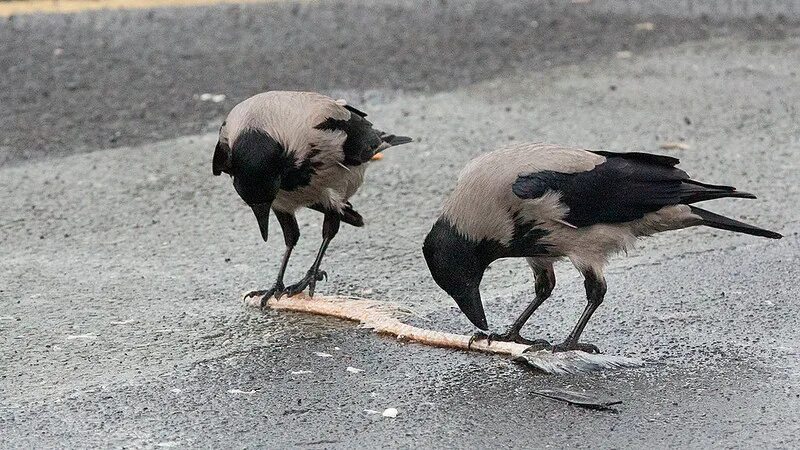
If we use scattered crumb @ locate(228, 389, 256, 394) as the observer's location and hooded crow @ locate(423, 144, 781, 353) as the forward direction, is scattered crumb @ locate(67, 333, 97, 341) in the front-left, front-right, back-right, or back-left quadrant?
back-left

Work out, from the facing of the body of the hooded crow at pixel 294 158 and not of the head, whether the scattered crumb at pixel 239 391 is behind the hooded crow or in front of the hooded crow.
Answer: in front

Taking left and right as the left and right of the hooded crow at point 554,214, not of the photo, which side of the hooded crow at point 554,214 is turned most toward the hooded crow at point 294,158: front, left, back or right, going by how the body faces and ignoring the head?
front

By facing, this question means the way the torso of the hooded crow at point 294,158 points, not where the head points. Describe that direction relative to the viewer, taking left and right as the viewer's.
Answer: facing the viewer and to the left of the viewer

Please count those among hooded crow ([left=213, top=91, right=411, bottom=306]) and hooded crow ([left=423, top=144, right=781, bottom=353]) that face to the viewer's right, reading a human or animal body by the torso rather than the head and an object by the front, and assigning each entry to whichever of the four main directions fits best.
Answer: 0

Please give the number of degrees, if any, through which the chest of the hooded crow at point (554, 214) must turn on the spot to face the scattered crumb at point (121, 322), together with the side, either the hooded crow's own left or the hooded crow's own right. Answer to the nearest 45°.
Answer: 0° — it already faces it

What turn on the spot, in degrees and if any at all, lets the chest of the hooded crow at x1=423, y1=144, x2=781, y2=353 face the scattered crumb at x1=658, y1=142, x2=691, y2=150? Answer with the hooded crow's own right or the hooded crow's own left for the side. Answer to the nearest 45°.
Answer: approximately 90° to the hooded crow's own right

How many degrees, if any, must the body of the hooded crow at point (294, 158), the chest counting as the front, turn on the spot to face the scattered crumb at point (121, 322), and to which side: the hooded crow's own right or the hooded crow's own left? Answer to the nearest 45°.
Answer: approximately 45° to the hooded crow's own right

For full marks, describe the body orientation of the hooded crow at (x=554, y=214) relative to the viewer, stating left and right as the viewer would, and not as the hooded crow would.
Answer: facing to the left of the viewer

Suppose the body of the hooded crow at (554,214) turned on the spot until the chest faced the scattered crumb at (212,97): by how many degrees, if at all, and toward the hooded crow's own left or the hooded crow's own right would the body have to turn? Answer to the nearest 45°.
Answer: approximately 45° to the hooded crow's own right

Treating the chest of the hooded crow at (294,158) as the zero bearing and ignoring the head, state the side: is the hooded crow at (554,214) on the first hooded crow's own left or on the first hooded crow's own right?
on the first hooded crow's own left
